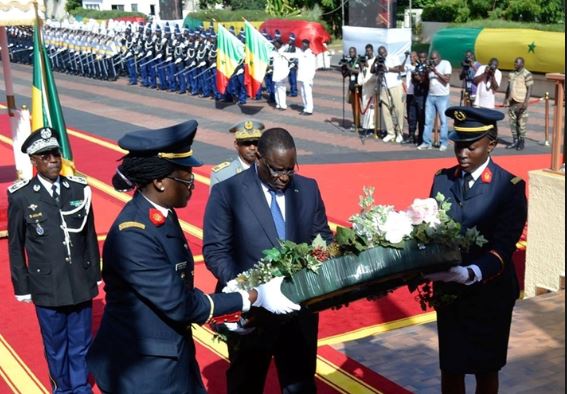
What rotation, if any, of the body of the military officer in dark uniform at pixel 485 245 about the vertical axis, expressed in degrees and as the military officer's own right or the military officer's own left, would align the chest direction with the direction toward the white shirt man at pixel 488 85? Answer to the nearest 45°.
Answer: approximately 135° to the military officer's own right

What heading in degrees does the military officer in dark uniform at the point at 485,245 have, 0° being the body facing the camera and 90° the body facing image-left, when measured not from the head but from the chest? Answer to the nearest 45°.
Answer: approximately 45°

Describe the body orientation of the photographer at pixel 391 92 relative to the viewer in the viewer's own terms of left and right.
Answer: facing the viewer and to the left of the viewer

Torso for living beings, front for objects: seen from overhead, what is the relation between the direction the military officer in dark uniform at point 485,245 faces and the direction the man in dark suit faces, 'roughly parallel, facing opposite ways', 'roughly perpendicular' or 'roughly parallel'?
roughly perpendicular

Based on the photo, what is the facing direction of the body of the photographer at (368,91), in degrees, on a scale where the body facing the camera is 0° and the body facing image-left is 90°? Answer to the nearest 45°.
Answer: approximately 45°

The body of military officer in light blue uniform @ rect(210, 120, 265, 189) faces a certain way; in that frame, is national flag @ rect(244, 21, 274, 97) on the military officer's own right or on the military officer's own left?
on the military officer's own left

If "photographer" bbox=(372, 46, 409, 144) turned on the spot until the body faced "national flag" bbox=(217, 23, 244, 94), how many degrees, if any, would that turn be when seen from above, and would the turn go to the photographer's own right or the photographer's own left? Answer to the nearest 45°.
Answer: approximately 90° to the photographer's own right

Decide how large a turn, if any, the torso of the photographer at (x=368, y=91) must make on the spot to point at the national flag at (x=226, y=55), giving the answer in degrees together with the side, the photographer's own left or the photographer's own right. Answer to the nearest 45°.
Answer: approximately 90° to the photographer's own right

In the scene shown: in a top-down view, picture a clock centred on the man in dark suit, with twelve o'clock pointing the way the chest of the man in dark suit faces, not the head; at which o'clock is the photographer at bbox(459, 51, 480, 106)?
The photographer is roughly at 8 o'clock from the man in dark suit.

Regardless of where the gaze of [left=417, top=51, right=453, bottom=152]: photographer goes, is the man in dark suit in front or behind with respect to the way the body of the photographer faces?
in front

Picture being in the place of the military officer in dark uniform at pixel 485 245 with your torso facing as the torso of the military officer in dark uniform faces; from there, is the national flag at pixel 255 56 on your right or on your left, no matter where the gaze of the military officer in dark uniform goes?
on your right

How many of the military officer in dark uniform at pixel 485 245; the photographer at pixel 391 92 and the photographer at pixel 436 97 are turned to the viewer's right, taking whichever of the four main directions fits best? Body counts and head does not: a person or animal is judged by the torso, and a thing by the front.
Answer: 0

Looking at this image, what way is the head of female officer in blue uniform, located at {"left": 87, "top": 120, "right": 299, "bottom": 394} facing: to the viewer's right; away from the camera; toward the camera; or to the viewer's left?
to the viewer's right

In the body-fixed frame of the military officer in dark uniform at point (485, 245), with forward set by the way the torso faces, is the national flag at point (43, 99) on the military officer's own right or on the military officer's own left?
on the military officer's own right

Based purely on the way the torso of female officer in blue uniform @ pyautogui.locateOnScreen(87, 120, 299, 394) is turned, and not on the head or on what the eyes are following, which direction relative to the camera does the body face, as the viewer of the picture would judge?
to the viewer's right

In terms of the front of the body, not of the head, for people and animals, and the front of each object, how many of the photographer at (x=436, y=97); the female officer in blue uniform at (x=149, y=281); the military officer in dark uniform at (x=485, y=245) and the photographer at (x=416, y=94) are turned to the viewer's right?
1

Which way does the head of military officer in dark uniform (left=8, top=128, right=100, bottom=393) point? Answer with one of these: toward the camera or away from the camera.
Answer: toward the camera

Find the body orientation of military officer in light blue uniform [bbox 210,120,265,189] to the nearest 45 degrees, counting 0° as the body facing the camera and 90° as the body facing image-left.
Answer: approximately 315°

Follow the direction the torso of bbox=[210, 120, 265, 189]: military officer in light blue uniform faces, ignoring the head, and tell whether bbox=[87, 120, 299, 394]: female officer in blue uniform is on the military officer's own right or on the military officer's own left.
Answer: on the military officer's own right

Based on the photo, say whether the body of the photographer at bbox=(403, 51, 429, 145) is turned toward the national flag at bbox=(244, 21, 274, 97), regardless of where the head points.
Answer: no

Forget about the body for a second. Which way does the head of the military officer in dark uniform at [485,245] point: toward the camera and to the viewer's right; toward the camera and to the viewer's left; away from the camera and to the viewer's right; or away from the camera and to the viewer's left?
toward the camera and to the viewer's left
